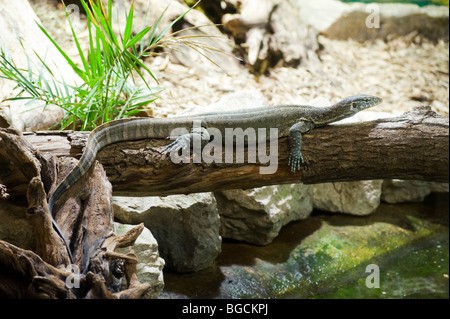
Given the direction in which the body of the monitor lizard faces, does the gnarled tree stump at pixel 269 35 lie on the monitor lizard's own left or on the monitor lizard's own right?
on the monitor lizard's own left

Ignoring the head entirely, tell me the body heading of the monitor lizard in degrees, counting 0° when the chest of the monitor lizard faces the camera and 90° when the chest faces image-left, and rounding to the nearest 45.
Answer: approximately 270°

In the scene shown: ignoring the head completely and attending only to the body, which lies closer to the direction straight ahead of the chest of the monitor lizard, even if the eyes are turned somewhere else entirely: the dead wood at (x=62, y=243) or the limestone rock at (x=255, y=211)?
the limestone rock
